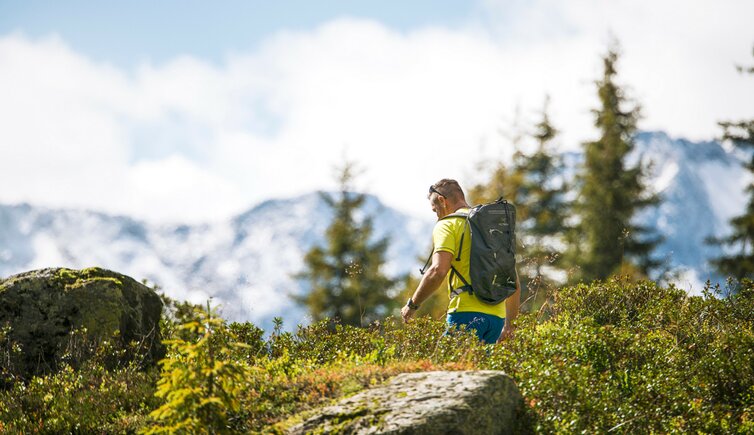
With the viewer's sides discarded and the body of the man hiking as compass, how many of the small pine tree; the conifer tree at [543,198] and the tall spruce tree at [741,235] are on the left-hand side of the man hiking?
1

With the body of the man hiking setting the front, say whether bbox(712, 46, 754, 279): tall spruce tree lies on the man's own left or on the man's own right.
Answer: on the man's own right

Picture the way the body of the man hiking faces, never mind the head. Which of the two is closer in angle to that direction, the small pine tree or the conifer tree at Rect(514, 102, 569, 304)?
the conifer tree

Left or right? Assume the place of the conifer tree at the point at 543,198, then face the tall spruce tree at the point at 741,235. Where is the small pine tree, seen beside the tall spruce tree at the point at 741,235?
right

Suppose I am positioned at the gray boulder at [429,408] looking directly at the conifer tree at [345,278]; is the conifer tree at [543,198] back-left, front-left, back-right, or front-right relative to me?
front-right

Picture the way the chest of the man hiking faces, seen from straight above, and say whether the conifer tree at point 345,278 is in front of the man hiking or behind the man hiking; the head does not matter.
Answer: in front

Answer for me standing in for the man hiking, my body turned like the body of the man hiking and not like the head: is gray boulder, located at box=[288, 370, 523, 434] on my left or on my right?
on my left

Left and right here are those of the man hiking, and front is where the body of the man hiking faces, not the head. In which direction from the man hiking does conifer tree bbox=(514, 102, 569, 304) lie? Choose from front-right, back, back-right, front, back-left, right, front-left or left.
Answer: front-right

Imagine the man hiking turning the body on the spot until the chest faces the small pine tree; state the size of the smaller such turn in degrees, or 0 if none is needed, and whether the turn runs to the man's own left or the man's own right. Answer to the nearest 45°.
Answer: approximately 90° to the man's own left
